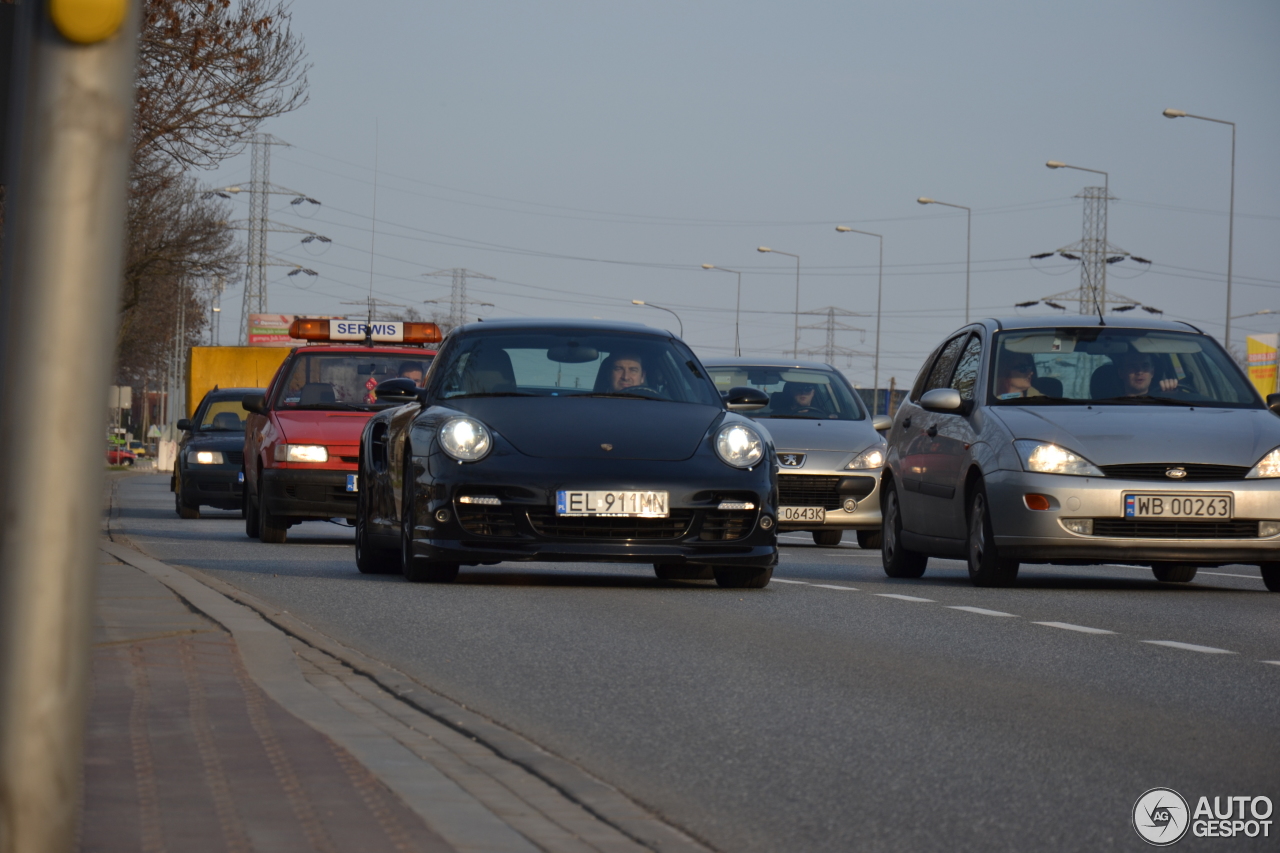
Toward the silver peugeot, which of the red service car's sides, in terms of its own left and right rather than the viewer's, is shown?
left

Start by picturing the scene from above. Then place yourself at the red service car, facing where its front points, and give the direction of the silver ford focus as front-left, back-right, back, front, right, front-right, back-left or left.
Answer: front-left

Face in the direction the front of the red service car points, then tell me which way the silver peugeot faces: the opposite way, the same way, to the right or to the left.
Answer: the same way

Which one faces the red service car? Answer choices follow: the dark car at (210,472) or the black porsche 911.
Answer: the dark car

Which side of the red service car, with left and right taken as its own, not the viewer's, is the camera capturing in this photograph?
front

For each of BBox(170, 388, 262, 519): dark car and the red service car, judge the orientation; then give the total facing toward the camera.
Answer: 2

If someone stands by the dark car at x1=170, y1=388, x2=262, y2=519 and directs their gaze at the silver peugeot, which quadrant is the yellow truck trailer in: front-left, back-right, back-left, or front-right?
back-left

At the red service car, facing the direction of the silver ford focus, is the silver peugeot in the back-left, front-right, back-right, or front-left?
front-left

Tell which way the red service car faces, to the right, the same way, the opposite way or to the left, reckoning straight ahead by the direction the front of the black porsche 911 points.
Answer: the same way

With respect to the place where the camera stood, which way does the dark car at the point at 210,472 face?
facing the viewer

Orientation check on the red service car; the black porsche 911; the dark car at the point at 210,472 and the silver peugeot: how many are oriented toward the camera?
4

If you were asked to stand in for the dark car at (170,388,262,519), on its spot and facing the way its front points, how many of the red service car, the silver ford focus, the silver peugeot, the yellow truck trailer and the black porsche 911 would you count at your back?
1

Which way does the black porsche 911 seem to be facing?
toward the camera

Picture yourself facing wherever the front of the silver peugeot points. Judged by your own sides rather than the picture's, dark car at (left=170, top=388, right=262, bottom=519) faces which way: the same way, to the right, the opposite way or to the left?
the same way

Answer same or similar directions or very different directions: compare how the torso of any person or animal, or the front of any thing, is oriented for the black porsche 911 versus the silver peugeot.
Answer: same or similar directions

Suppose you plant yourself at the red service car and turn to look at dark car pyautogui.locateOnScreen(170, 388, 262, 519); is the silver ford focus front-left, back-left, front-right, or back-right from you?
back-right

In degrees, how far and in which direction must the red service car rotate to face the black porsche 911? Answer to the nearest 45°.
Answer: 0° — it already faces it

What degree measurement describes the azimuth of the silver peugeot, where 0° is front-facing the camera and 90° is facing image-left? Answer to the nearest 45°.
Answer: approximately 0°
